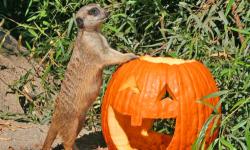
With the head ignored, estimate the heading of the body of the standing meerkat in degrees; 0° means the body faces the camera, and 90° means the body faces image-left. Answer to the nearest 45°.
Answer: approximately 270°
